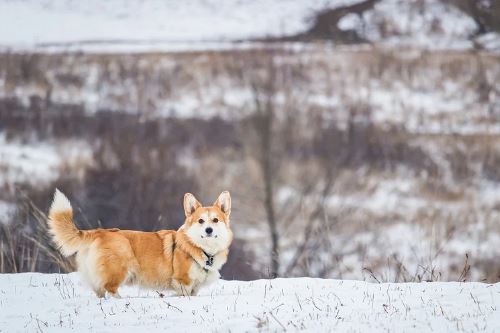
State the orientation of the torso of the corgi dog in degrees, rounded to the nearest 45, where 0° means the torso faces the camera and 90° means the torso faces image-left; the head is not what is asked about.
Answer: approximately 270°
